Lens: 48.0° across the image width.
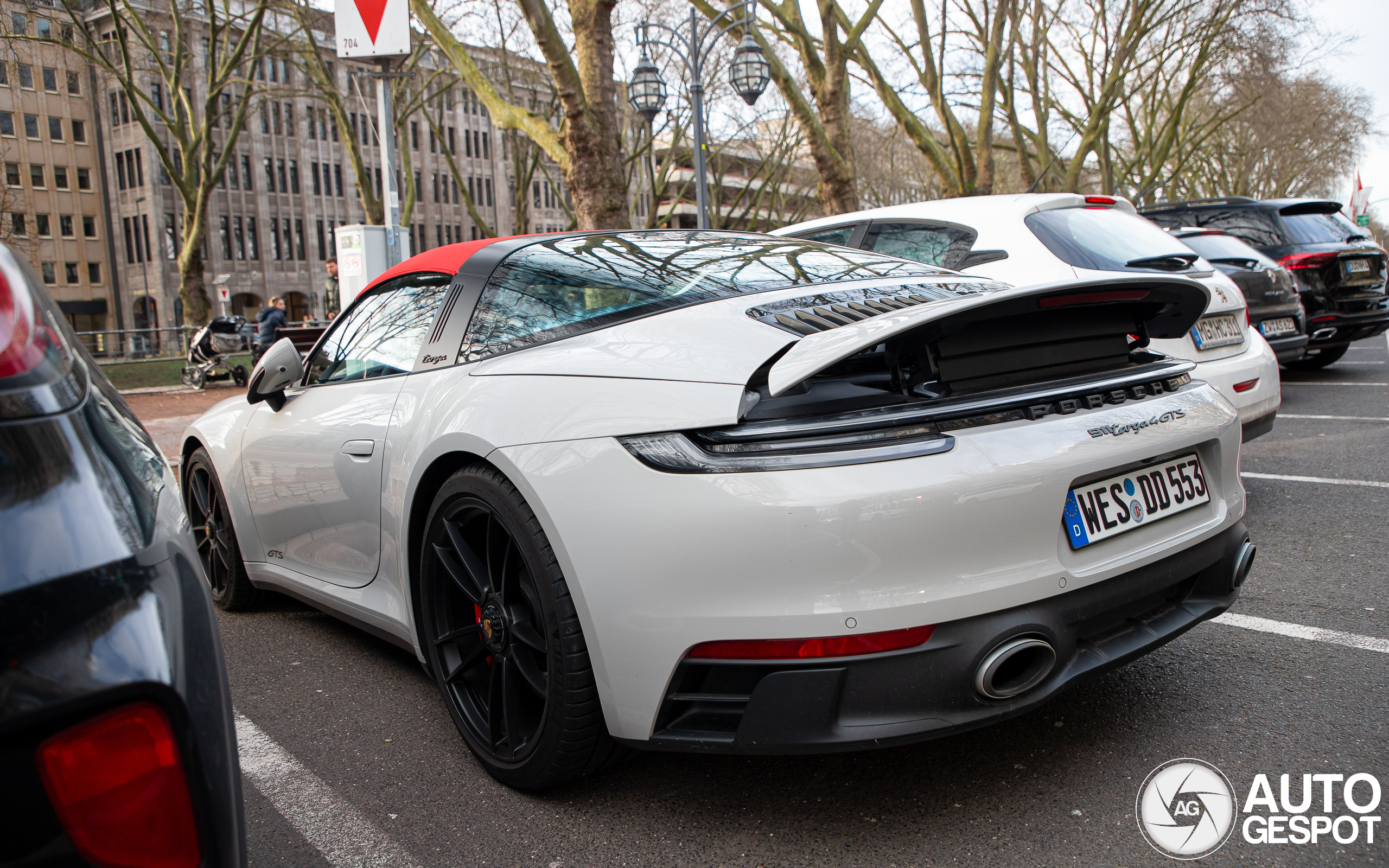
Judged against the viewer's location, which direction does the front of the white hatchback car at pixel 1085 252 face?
facing away from the viewer and to the left of the viewer

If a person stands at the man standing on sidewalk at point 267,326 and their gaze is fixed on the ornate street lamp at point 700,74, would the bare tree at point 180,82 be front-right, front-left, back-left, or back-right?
back-left

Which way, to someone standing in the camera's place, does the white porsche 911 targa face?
facing away from the viewer and to the left of the viewer

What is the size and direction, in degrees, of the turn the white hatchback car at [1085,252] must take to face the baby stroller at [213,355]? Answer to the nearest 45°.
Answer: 0° — it already faces it

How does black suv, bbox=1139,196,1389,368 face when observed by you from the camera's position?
facing away from the viewer and to the left of the viewer
